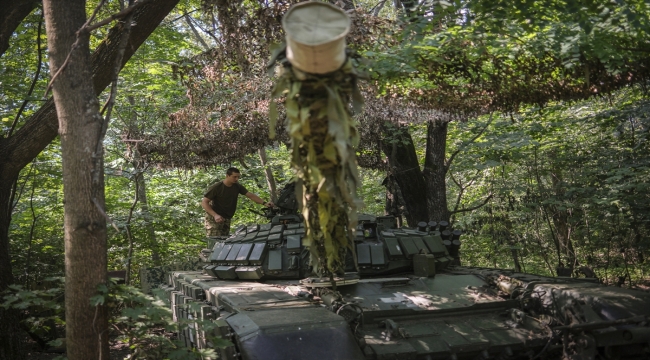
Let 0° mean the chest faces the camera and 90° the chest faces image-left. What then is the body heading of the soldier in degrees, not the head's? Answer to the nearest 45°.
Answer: approximately 315°

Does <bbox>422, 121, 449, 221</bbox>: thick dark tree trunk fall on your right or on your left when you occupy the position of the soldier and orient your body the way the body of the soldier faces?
on your left

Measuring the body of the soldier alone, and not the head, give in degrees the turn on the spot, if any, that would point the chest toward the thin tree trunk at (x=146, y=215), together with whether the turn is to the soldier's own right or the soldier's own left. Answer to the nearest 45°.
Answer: approximately 180°

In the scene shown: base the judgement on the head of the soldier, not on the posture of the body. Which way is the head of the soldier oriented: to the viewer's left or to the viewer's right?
to the viewer's right

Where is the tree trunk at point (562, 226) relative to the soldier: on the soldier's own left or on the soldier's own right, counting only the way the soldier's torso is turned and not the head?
on the soldier's own left
